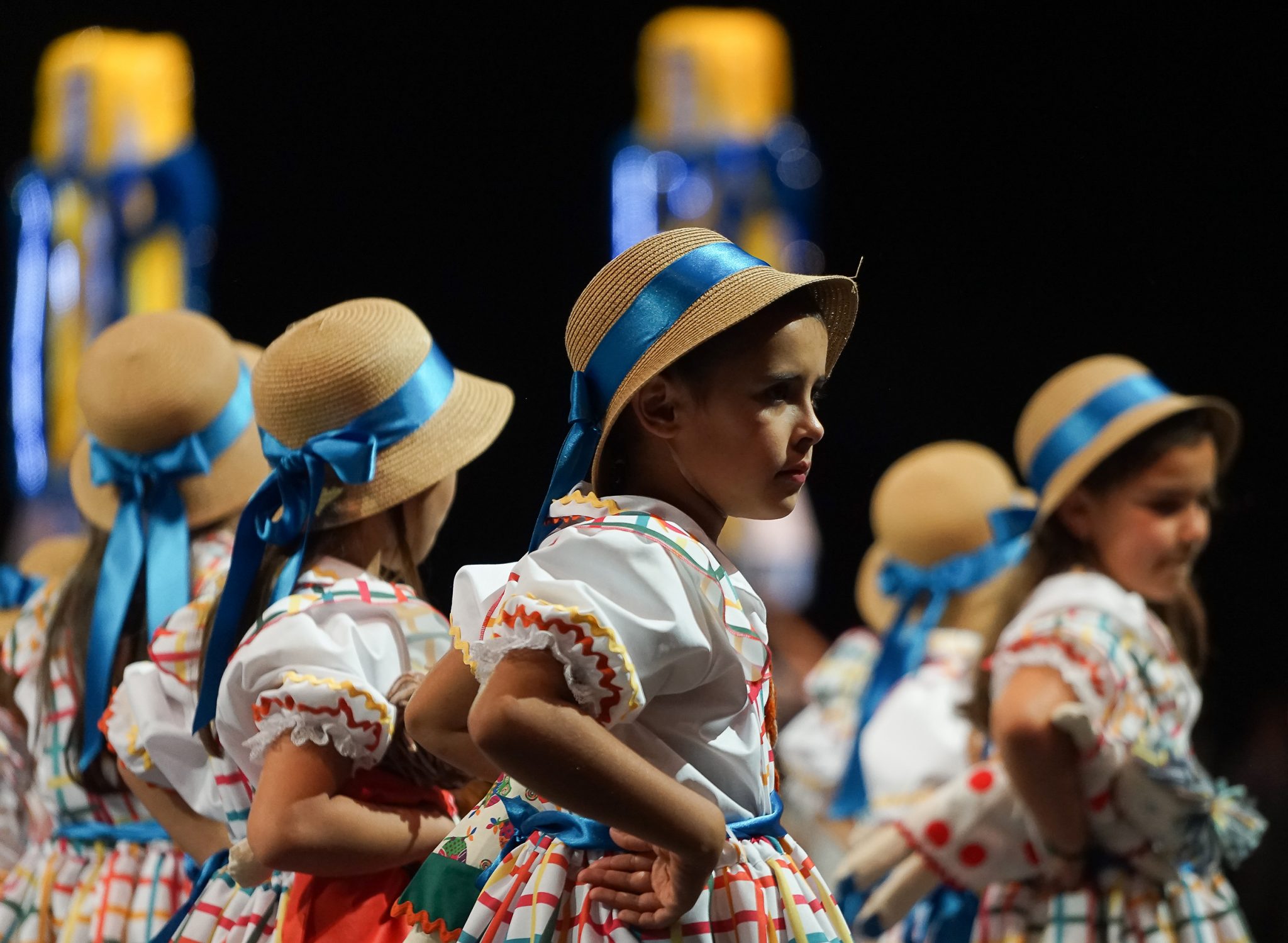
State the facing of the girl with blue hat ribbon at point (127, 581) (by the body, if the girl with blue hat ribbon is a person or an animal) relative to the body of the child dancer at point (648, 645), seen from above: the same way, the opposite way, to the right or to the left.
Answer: to the left

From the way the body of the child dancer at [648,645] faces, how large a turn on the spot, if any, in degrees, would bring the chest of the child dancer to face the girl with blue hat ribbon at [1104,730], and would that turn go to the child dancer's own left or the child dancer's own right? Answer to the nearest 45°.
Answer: approximately 45° to the child dancer's own left

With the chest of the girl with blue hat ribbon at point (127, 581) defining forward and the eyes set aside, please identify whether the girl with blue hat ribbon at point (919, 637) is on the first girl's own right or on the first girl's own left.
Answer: on the first girl's own right

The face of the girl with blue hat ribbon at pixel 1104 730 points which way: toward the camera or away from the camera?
toward the camera

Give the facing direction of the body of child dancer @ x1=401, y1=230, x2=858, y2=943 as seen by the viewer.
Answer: to the viewer's right

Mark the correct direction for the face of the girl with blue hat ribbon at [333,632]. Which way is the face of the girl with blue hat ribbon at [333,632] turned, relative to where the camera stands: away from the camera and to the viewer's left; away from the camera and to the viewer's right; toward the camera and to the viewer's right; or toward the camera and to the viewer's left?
away from the camera and to the viewer's right

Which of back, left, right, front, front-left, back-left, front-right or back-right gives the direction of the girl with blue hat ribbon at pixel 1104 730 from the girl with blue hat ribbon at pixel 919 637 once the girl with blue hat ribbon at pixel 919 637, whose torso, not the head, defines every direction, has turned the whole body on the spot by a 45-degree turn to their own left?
back

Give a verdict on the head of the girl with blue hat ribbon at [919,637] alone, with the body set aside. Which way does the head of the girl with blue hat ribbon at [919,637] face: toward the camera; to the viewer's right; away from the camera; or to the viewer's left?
away from the camera

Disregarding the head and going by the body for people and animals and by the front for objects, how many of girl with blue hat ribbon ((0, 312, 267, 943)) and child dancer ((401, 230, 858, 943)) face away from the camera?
1

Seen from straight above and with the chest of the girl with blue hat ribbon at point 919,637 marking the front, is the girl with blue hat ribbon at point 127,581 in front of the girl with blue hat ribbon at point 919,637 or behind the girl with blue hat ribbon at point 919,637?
behind

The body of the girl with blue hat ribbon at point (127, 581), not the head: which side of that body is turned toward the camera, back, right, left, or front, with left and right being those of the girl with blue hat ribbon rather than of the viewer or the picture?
back

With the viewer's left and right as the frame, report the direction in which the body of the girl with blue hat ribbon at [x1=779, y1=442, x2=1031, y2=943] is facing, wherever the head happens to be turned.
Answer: facing away from the viewer and to the right of the viewer

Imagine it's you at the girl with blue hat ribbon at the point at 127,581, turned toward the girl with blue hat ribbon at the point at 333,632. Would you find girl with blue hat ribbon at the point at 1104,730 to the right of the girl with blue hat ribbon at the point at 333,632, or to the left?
left

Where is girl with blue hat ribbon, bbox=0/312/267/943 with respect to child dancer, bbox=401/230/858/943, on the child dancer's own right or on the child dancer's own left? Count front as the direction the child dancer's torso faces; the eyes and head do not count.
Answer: on the child dancer's own left
